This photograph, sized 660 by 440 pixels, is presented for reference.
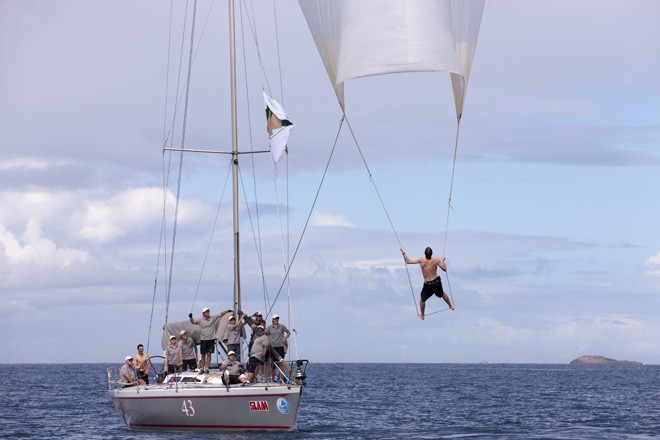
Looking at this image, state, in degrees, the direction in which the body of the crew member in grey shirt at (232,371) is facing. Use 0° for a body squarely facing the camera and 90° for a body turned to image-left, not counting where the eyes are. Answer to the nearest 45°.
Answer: approximately 0°

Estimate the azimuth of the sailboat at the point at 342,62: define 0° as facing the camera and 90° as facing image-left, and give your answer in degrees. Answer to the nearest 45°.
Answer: approximately 315°

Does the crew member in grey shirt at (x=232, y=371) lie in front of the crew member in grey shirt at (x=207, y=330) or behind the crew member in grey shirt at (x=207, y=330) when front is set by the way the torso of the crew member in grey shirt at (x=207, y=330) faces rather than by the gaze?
in front

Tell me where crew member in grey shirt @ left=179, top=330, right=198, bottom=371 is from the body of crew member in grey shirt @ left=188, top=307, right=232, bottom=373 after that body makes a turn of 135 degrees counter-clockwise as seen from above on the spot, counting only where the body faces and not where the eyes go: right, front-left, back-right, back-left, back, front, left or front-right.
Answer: left
